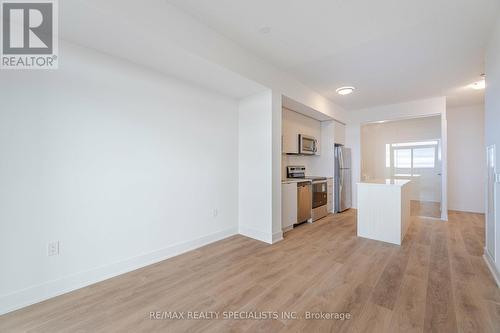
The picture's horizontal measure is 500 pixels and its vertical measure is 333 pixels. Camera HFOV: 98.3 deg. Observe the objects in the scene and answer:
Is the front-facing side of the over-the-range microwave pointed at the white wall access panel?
yes

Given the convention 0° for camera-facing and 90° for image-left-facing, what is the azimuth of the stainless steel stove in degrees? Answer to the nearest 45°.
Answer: approximately 315°

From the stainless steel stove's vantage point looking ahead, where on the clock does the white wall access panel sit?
The white wall access panel is roughly at 12 o'clock from the stainless steel stove.

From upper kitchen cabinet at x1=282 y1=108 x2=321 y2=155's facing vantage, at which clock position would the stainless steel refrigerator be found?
The stainless steel refrigerator is roughly at 9 o'clock from the upper kitchen cabinet.

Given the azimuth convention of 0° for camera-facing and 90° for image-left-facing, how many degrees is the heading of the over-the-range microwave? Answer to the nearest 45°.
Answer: approximately 315°

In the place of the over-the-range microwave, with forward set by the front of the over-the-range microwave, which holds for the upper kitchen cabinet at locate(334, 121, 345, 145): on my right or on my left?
on my left

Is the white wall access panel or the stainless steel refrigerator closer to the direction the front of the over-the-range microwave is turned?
the white wall access panel

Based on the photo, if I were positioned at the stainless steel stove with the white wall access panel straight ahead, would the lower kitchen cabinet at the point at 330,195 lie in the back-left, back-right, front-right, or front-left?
back-left

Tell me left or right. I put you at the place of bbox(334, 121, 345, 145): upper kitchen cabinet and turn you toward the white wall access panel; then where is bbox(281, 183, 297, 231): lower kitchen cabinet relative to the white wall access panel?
right

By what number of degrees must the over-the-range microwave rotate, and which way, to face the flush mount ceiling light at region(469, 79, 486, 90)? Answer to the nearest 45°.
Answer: approximately 45° to its left

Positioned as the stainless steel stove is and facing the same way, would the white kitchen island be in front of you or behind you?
in front
